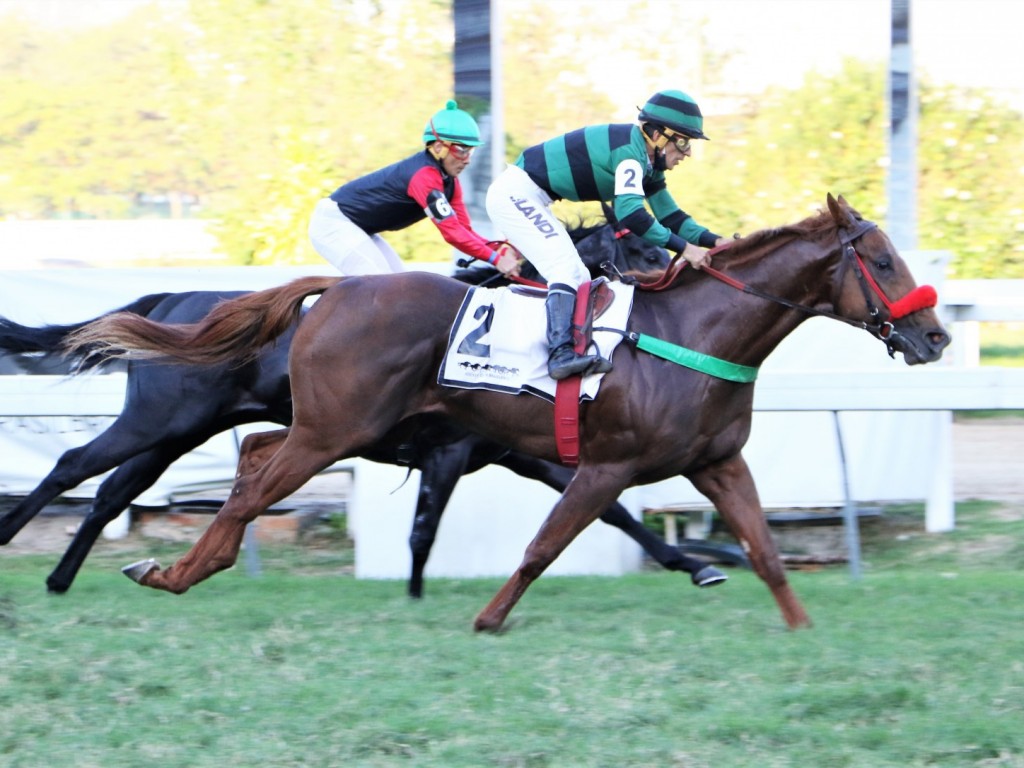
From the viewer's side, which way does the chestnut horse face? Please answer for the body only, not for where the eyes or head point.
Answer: to the viewer's right

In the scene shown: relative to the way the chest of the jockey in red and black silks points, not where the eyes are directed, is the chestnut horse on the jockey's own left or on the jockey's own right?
on the jockey's own right

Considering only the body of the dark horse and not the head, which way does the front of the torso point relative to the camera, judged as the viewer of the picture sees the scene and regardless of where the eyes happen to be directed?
to the viewer's right

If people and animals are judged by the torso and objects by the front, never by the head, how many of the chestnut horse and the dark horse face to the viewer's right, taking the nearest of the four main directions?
2

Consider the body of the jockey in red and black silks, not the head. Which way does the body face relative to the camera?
to the viewer's right
